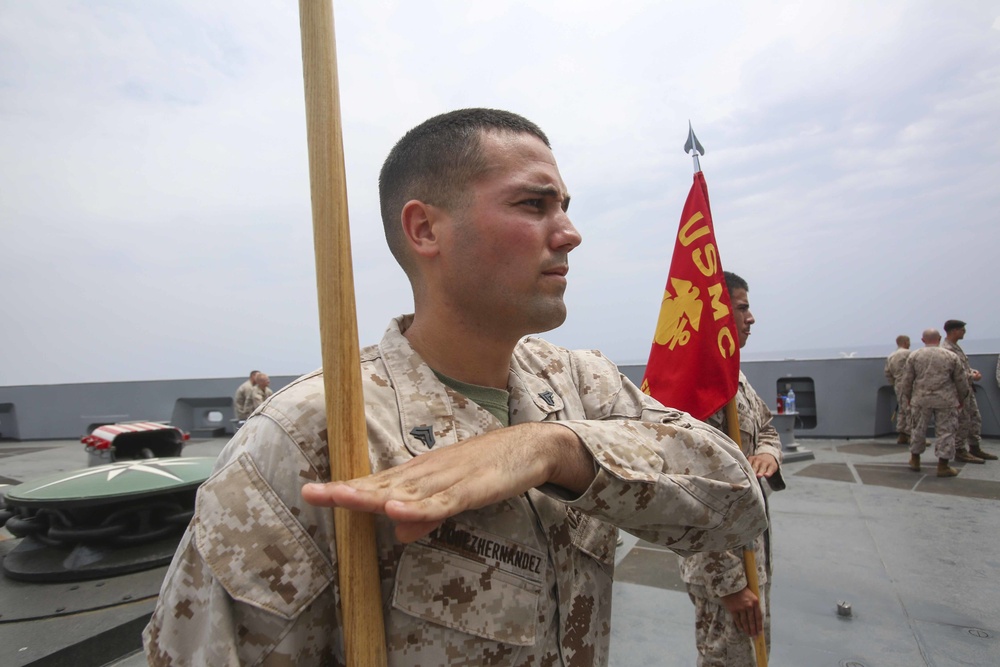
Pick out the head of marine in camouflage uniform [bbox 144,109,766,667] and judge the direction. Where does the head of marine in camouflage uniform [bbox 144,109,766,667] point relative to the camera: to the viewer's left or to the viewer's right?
to the viewer's right

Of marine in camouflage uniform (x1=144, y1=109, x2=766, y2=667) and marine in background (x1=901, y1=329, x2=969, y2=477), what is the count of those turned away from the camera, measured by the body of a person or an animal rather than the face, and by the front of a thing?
1

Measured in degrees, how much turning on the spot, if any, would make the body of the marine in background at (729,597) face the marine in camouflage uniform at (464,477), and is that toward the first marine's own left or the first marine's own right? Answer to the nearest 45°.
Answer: approximately 90° to the first marine's own right

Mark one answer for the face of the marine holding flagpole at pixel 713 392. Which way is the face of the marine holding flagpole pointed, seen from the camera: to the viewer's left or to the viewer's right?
to the viewer's right

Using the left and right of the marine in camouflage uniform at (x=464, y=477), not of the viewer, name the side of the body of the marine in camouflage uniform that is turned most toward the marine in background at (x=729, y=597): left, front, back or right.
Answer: left

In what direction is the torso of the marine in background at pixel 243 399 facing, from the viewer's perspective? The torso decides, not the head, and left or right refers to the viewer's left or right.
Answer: facing to the right of the viewer

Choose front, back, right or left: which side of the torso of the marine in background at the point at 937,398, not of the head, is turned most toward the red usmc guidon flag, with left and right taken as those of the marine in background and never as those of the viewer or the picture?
back

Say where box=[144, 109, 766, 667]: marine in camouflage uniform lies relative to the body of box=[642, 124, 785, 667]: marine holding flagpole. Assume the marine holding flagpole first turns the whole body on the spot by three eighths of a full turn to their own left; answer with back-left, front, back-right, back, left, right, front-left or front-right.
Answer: back-left

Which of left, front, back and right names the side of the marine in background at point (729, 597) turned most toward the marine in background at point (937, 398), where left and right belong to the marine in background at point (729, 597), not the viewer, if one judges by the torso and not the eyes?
left

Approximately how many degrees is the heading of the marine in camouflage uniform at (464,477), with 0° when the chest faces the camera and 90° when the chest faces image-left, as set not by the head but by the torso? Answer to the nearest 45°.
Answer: approximately 315°

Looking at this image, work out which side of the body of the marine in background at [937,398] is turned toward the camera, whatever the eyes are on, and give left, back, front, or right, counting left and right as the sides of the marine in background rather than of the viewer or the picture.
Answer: back

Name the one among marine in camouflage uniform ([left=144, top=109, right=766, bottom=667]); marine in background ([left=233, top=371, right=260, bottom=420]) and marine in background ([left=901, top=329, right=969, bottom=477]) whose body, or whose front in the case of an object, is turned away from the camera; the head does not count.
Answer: marine in background ([left=901, top=329, right=969, bottom=477])
